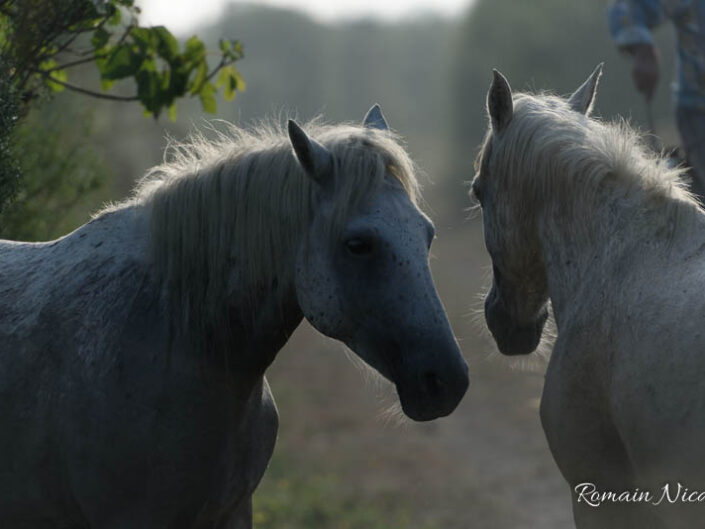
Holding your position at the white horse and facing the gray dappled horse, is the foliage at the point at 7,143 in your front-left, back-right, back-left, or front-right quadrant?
front-right

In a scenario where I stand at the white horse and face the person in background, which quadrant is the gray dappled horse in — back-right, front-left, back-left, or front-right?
back-left

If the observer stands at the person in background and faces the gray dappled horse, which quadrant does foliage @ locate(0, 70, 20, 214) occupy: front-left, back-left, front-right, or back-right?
front-right

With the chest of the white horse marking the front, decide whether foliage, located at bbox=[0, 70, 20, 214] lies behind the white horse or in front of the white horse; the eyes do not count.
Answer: in front

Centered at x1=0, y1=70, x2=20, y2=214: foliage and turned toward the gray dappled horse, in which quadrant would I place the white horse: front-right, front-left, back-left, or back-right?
front-left
